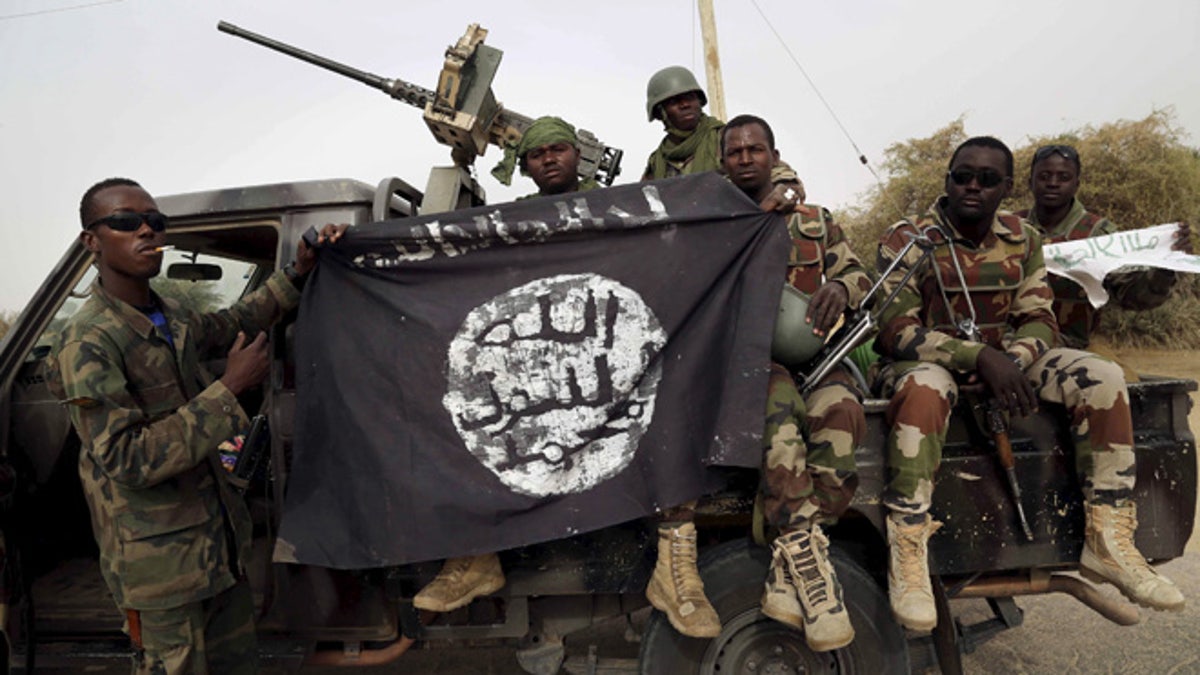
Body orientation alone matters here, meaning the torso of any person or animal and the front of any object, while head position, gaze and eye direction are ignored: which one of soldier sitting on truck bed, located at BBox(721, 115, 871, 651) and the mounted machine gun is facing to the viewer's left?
the mounted machine gun

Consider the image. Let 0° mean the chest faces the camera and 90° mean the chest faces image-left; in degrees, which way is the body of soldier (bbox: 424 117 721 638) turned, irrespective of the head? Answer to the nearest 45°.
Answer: approximately 0°

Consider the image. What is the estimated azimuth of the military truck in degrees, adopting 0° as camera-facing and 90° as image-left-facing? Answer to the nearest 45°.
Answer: approximately 90°

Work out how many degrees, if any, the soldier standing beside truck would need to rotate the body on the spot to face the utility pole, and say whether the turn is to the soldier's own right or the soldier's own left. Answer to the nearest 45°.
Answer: approximately 90° to the soldier's own left

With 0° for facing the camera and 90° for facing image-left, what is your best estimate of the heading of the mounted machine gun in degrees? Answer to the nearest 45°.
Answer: approximately 90°
